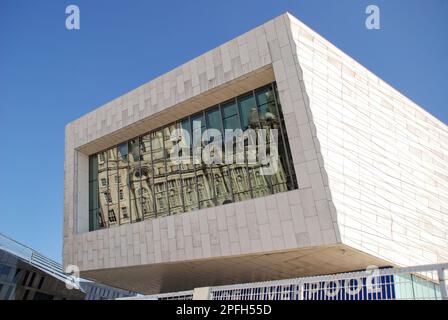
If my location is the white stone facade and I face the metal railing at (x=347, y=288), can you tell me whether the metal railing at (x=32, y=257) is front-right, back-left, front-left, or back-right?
back-right

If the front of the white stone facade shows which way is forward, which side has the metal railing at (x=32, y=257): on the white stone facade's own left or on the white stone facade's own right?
on the white stone facade's own right
